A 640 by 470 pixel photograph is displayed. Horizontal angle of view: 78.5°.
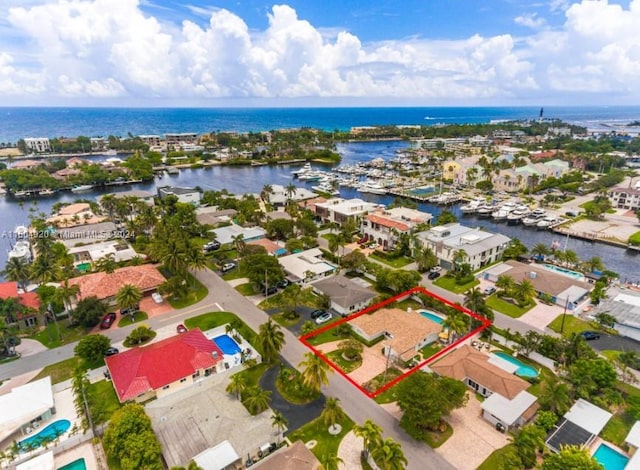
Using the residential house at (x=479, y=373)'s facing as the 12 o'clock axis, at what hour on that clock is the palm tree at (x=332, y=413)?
The palm tree is roughly at 12 o'clock from the residential house.

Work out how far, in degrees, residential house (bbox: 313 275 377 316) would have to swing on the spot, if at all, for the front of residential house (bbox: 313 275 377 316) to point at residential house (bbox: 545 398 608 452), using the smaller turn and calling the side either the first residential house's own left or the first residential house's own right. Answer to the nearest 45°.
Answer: approximately 90° to the first residential house's own left

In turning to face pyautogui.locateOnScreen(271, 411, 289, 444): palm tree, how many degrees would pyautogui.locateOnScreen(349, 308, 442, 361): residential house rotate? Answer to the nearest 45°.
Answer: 0° — it already faces it

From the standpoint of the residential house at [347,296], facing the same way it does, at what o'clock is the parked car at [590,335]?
The parked car is roughly at 8 o'clock from the residential house.
